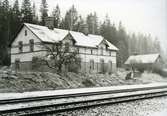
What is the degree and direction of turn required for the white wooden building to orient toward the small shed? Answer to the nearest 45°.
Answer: approximately 90° to its left

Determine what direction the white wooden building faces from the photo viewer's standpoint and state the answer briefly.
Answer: facing the viewer and to the right of the viewer

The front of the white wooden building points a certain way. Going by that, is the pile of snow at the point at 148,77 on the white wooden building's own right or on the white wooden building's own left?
on the white wooden building's own left
